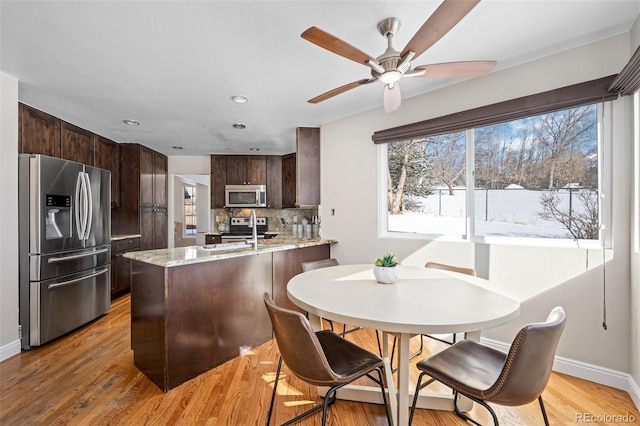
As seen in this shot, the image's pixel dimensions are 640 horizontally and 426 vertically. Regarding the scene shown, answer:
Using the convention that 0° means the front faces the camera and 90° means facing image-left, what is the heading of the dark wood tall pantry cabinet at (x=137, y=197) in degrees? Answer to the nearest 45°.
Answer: approximately 315°

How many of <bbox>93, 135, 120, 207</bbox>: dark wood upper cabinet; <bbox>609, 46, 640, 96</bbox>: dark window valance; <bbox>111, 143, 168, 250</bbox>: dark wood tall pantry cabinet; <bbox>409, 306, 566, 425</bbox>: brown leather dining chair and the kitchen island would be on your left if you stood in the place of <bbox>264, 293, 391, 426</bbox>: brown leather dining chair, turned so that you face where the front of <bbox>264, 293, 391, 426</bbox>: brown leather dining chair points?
3

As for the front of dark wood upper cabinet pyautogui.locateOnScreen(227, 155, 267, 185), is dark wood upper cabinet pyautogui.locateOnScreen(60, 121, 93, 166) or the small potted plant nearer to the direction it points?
the small potted plant

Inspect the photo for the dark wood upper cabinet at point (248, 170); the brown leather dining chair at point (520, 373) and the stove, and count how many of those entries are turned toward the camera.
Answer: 2

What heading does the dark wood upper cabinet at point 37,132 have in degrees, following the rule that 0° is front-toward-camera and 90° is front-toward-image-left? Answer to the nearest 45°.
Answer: approximately 315°

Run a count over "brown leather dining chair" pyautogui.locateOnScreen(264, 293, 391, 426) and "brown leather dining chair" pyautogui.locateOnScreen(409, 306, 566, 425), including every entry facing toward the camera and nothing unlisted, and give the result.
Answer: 0

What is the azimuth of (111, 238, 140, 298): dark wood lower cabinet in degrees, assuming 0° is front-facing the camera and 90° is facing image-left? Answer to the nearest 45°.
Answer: approximately 315°

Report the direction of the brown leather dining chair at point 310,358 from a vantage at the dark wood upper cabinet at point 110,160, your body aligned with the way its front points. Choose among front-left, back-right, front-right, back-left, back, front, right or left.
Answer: front-right

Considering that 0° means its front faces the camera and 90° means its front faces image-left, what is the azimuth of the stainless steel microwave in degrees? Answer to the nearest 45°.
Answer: approximately 0°

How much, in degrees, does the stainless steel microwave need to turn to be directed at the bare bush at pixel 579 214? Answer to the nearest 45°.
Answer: approximately 45° to its left

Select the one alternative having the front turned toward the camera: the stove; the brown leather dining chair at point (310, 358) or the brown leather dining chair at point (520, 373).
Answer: the stove

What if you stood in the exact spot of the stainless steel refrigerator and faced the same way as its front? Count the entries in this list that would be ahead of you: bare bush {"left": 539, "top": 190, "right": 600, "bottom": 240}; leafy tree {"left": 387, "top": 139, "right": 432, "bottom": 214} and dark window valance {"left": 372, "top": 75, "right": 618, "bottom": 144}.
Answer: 3

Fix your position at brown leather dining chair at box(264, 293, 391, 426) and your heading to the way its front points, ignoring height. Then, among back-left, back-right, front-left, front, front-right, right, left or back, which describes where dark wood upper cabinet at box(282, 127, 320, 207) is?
front-left
